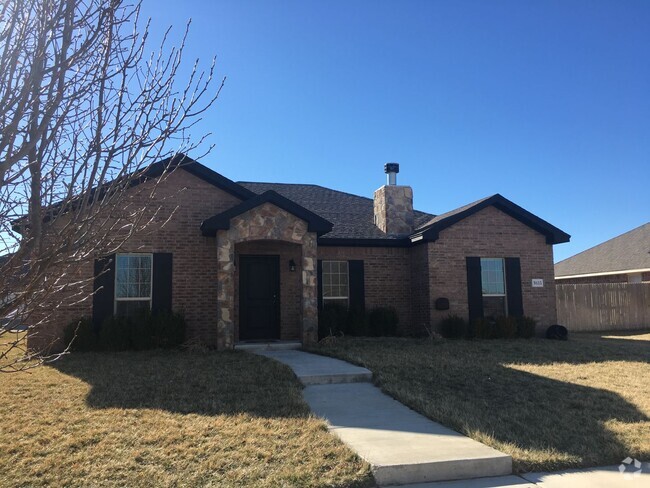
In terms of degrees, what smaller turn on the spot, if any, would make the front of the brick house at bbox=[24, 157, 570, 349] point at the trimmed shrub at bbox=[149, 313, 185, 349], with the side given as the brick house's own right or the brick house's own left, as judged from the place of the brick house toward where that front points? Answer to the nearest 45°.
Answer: approximately 45° to the brick house's own right

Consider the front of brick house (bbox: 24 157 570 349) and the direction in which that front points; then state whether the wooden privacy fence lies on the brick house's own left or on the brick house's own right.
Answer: on the brick house's own left

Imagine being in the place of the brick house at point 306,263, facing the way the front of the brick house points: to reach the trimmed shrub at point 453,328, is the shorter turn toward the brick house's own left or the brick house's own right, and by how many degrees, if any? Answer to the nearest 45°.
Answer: approximately 90° to the brick house's own left

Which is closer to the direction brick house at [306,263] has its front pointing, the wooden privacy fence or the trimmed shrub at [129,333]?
the trimmed shrub

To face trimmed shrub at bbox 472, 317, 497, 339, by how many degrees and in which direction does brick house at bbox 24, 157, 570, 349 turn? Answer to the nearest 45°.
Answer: approximately 90° to its left

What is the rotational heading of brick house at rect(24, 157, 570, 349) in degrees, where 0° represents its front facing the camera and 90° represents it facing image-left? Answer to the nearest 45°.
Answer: approximately 0°

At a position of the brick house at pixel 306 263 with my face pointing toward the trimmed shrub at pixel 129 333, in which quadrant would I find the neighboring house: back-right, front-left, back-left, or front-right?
back-right
